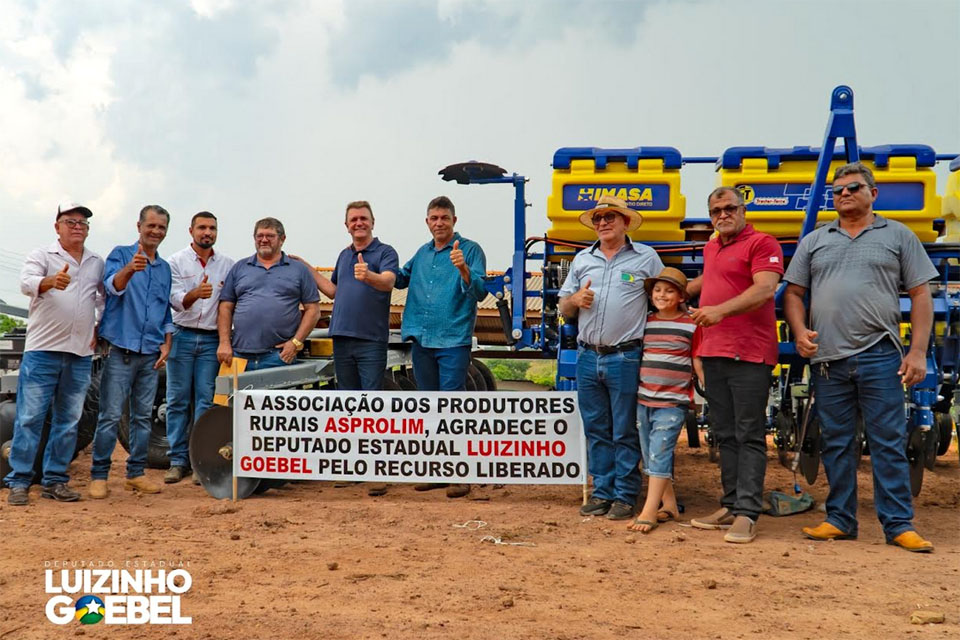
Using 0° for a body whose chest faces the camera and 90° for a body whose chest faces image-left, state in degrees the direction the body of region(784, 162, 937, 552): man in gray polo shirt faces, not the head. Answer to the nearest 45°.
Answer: approximately 0°

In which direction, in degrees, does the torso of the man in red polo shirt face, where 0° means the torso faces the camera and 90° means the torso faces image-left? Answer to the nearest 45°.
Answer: approximately 45°

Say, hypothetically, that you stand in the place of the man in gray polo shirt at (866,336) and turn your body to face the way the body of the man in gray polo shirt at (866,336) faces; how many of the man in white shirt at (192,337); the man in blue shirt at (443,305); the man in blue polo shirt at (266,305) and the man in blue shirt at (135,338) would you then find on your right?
4

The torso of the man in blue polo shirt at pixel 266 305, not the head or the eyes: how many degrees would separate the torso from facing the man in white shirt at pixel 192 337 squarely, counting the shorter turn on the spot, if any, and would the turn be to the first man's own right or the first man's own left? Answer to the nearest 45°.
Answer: approximately 135° to the first man's own right

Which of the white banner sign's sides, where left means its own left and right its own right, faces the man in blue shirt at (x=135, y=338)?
right

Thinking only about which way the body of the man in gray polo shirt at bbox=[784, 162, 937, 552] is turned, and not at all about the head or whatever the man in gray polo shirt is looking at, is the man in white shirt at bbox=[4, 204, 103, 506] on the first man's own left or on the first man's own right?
on the first man's own right

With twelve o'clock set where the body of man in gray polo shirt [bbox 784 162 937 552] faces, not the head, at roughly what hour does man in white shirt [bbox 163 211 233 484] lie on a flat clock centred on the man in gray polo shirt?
The man in white shirt is roughly at 3 o'clock from the man in gray polo shirt.

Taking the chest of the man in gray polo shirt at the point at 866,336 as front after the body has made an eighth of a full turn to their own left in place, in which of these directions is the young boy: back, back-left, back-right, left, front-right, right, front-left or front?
back-right

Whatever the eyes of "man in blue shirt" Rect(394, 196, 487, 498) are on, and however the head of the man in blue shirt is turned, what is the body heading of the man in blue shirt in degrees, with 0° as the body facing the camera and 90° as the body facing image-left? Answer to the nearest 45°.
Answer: approximately 0°

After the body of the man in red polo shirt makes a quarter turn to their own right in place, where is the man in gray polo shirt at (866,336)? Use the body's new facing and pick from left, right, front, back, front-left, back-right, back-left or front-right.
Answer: back-right
